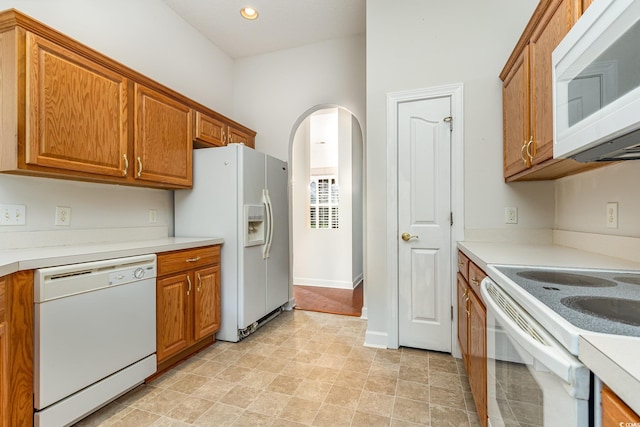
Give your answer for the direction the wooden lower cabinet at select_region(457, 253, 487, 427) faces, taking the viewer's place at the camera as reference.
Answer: facing to the left of the viewer

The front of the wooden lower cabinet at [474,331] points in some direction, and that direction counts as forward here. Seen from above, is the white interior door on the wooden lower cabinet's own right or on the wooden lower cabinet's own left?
on the wooden lower cabinet's own right

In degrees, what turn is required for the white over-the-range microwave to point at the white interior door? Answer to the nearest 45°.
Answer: approximately 90° to its right

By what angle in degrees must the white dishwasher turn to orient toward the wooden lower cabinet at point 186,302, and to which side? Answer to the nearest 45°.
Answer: approximately 90° to its left

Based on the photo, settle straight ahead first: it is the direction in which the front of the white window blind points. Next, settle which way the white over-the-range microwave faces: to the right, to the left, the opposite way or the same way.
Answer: to the right

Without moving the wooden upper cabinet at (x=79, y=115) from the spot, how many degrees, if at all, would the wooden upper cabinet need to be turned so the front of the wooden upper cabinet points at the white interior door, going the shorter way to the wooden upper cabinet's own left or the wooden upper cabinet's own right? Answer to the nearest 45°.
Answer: approximately 45° to the wooden upper cabinet's own left

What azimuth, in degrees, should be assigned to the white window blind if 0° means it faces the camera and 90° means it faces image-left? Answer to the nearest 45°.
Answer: approximately 0°

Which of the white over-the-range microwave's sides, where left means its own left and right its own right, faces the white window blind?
right
